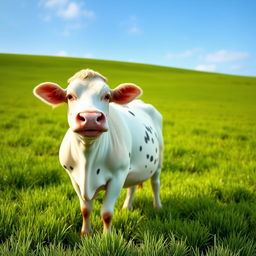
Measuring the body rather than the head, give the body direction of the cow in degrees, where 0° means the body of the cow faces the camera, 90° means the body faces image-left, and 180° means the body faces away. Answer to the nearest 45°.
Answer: approximately 45°
